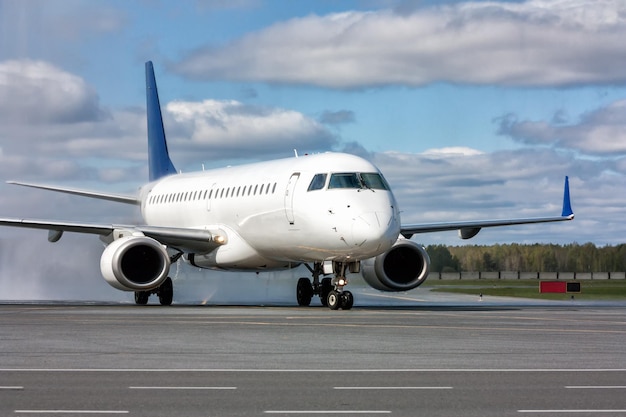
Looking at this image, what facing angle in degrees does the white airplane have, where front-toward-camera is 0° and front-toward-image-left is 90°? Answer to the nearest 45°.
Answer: approximately 315°
